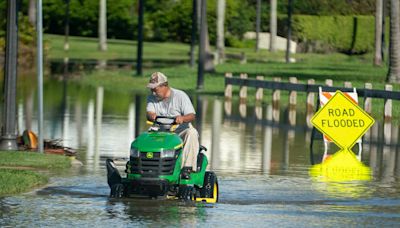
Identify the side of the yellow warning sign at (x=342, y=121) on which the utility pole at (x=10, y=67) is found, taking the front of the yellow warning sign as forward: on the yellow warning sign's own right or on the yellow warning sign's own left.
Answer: on the yellow warning sign's own right

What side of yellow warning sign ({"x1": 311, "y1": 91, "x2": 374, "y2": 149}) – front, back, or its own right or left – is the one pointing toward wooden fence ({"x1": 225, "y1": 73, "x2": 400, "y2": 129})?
back

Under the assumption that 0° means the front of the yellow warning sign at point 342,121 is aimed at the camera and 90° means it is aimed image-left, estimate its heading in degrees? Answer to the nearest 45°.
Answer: approximately 0°

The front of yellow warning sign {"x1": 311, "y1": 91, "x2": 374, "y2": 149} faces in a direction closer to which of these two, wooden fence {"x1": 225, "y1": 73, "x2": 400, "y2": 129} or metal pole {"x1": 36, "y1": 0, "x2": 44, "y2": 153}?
the metal pole

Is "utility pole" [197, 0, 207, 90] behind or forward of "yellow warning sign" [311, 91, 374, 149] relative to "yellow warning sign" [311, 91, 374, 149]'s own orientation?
behind

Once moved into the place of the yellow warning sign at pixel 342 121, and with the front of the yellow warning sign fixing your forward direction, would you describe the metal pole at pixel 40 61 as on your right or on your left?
on your right
